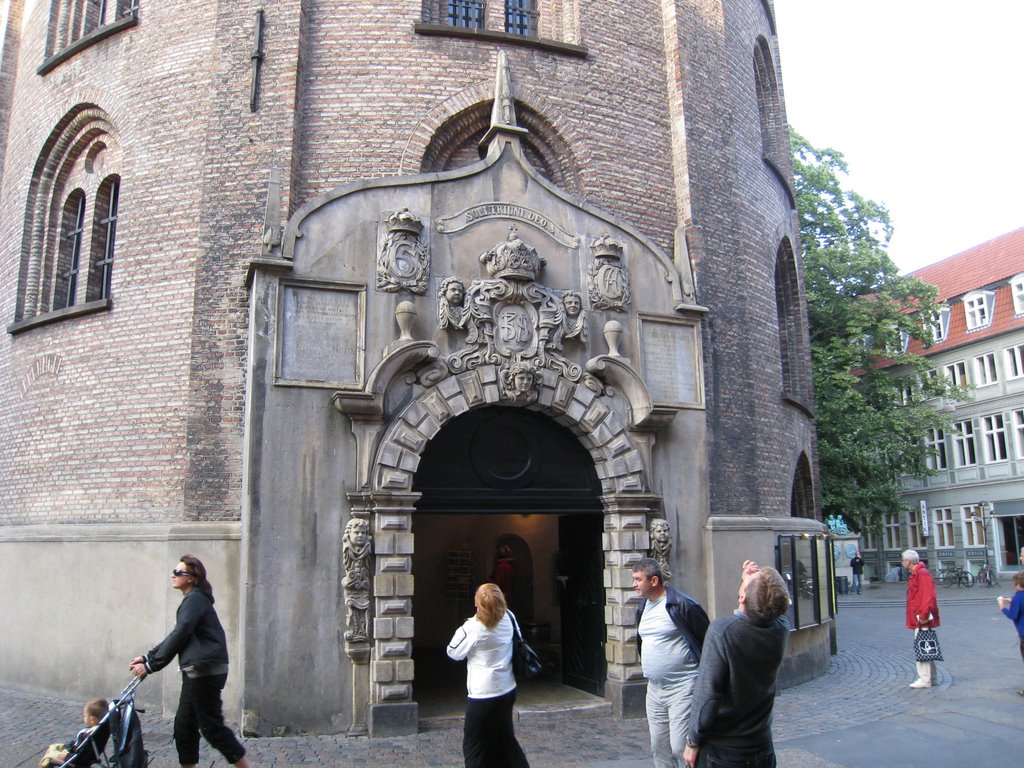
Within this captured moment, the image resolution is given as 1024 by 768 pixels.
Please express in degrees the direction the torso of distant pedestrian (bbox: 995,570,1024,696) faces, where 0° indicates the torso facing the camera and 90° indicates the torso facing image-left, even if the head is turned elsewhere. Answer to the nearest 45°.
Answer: approximately 90°

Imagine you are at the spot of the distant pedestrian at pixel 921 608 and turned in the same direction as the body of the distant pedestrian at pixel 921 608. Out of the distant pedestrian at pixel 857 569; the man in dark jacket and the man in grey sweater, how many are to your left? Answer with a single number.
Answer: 2

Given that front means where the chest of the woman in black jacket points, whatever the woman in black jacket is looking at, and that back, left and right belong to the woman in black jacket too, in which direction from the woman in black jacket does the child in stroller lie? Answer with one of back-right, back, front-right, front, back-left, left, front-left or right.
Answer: front

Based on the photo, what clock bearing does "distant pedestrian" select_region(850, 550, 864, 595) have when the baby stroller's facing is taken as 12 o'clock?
The distant pedestrian is roughly at 5 o'clock from the baby stroller.

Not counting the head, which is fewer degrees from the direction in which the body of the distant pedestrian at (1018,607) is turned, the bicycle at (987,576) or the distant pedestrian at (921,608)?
the distant pedestrian

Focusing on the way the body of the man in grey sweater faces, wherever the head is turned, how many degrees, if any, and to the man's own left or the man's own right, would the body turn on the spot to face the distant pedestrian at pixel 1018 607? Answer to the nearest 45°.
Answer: approximately 90° to the man's own right

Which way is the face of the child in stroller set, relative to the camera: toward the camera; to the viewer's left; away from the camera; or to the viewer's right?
to the viewer's left

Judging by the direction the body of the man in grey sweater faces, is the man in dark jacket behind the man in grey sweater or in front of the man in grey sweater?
in front

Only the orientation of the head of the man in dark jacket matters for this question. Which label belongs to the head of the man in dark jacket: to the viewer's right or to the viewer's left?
to the viewer's left

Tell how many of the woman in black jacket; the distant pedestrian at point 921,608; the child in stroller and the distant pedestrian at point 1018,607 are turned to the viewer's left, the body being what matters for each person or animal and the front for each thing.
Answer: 4
